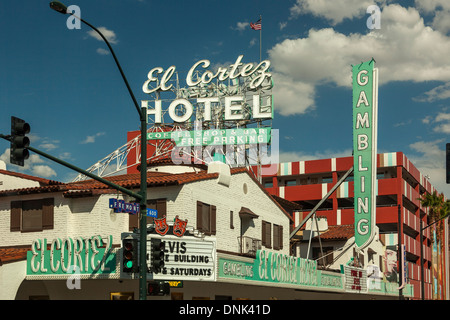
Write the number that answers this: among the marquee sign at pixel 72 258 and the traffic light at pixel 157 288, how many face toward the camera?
2

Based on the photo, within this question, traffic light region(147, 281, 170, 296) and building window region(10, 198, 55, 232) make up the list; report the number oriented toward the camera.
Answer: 2

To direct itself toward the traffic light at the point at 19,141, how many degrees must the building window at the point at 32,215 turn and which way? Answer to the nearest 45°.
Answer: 0° — it already faces it

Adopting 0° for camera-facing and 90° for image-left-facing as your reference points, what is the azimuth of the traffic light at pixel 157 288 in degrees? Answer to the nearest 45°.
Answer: approximately 0°

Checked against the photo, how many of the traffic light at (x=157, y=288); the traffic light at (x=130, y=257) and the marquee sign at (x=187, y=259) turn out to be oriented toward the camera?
3

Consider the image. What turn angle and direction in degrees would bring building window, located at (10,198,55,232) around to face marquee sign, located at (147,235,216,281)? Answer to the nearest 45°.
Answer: approximately 45° to its left

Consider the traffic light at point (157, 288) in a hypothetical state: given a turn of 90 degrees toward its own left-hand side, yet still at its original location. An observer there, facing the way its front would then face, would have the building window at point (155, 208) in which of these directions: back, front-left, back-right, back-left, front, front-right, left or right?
left
